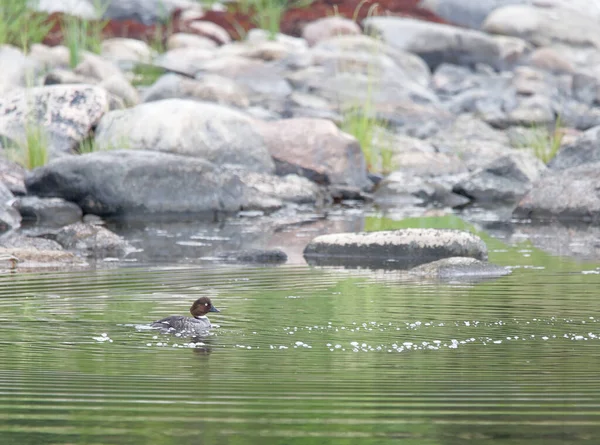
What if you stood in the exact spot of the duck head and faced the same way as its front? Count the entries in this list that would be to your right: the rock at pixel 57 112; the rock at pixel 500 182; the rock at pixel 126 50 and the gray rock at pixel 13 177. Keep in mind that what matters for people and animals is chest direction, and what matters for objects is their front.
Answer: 0

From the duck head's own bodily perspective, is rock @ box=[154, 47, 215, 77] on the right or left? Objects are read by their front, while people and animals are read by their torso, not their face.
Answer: on its left

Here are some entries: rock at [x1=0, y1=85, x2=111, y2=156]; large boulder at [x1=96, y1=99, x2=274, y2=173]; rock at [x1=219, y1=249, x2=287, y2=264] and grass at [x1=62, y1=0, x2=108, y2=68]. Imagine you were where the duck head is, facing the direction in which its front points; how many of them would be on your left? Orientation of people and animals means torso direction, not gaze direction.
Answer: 4

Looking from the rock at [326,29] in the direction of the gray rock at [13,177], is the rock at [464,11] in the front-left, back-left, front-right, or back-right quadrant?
back-left

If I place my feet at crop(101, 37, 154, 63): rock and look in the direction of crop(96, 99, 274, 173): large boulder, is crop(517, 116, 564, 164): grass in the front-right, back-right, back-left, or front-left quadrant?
front-left

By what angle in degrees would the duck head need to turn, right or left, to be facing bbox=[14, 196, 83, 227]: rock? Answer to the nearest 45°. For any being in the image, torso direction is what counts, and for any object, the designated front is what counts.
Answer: approximately 90° to its left

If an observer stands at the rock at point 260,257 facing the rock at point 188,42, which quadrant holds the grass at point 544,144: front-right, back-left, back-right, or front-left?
front-right

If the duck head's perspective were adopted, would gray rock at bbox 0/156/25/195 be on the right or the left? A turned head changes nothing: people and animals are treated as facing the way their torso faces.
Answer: on its left

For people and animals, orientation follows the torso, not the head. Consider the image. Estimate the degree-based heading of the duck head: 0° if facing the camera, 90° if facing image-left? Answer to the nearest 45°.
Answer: approximately 270°

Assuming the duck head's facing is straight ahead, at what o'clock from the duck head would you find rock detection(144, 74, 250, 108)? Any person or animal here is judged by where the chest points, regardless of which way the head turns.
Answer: The rock is roughly at 9 o'clock from the duck head.

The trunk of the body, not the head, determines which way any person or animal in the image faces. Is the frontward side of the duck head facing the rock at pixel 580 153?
no

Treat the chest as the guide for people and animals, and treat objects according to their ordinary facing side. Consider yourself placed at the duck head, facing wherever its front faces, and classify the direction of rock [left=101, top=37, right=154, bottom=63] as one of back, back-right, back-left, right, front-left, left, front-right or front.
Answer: left

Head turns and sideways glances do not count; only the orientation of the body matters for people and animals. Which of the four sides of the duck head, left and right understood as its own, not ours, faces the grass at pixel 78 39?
left

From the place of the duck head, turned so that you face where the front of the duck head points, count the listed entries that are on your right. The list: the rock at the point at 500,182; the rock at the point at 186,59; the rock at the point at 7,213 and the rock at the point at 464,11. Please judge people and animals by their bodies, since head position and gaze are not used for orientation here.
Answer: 0

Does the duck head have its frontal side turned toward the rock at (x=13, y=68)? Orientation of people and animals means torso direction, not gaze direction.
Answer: no

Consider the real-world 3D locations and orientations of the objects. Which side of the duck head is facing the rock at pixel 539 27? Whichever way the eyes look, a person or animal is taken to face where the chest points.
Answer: left

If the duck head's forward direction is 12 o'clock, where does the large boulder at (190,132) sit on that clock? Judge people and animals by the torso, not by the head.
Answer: The large boulder is roughly at 9 o'clock from the duck head.

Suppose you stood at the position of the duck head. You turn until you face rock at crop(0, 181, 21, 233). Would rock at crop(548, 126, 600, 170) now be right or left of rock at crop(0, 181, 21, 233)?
right

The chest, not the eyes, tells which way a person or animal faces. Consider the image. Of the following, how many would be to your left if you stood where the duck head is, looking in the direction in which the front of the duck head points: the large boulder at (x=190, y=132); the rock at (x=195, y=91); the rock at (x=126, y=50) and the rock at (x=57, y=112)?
4

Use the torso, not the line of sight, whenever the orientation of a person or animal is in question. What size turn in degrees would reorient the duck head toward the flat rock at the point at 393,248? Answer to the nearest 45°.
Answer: approximately 45° to its left

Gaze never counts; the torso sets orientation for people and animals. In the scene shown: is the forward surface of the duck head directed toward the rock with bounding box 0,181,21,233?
no
